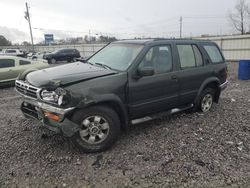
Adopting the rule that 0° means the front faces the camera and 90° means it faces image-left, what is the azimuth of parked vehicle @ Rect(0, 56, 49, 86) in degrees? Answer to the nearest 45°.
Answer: approximately 90°

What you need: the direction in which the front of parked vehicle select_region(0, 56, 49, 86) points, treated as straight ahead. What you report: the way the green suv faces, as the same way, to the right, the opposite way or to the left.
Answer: the same way

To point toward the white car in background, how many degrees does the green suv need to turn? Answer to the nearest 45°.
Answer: approximately 90° to its right

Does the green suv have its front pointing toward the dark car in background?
no

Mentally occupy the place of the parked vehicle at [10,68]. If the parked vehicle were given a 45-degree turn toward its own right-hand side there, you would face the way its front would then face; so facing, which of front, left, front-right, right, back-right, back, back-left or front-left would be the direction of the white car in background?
front-right

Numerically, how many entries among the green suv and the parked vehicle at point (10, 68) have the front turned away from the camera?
0

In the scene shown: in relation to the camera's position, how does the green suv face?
facing the viewer and to the left of the viewer

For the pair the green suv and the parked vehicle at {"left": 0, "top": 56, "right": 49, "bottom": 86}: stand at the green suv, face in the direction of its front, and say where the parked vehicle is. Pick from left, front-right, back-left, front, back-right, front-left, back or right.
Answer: right

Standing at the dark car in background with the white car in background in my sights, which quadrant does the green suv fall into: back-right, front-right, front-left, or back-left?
back-left

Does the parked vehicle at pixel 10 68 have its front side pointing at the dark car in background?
no
